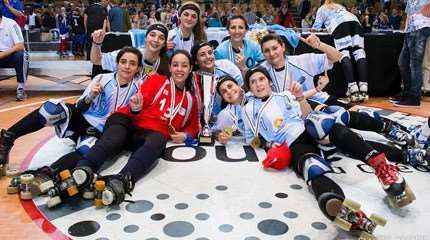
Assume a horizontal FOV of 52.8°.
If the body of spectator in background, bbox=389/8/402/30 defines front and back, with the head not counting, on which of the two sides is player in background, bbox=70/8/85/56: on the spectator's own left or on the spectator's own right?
on the spectator's own right

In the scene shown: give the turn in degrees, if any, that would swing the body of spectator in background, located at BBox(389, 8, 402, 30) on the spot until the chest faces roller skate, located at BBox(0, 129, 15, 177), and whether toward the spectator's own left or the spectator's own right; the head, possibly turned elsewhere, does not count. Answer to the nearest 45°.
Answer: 0° — they already face it

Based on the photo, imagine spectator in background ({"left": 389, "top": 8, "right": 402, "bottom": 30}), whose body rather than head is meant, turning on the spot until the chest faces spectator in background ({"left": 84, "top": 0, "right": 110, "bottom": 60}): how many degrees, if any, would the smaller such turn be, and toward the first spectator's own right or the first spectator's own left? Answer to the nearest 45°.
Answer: approximately 45° to the first spectator's own right

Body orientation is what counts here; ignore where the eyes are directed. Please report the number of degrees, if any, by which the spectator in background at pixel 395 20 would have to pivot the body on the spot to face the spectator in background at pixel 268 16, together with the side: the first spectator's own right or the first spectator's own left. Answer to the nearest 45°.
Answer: approximately 90° to the first spectator's own right

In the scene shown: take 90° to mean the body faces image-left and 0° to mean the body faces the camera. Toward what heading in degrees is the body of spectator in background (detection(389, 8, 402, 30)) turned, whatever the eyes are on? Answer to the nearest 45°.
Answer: approximately 0°

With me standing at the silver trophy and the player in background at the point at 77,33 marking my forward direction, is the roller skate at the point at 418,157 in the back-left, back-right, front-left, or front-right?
back-right

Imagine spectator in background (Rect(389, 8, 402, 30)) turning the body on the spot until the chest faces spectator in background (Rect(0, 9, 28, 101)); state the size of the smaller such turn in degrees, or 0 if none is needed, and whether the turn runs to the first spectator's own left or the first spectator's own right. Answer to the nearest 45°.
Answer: approximately 45° to the first spectator's own right

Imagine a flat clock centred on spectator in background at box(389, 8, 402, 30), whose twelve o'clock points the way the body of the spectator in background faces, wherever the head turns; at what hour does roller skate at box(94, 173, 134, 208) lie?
The roller skate is roughly at 12 o'clock from the spectator in background.

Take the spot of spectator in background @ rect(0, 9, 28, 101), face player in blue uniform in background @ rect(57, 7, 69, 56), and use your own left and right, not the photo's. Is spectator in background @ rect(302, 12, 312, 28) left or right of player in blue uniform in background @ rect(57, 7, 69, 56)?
right

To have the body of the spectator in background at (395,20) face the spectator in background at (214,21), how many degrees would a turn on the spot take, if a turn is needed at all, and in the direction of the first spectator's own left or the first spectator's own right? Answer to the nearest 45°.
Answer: approximately 45° to the first spectator's own right
